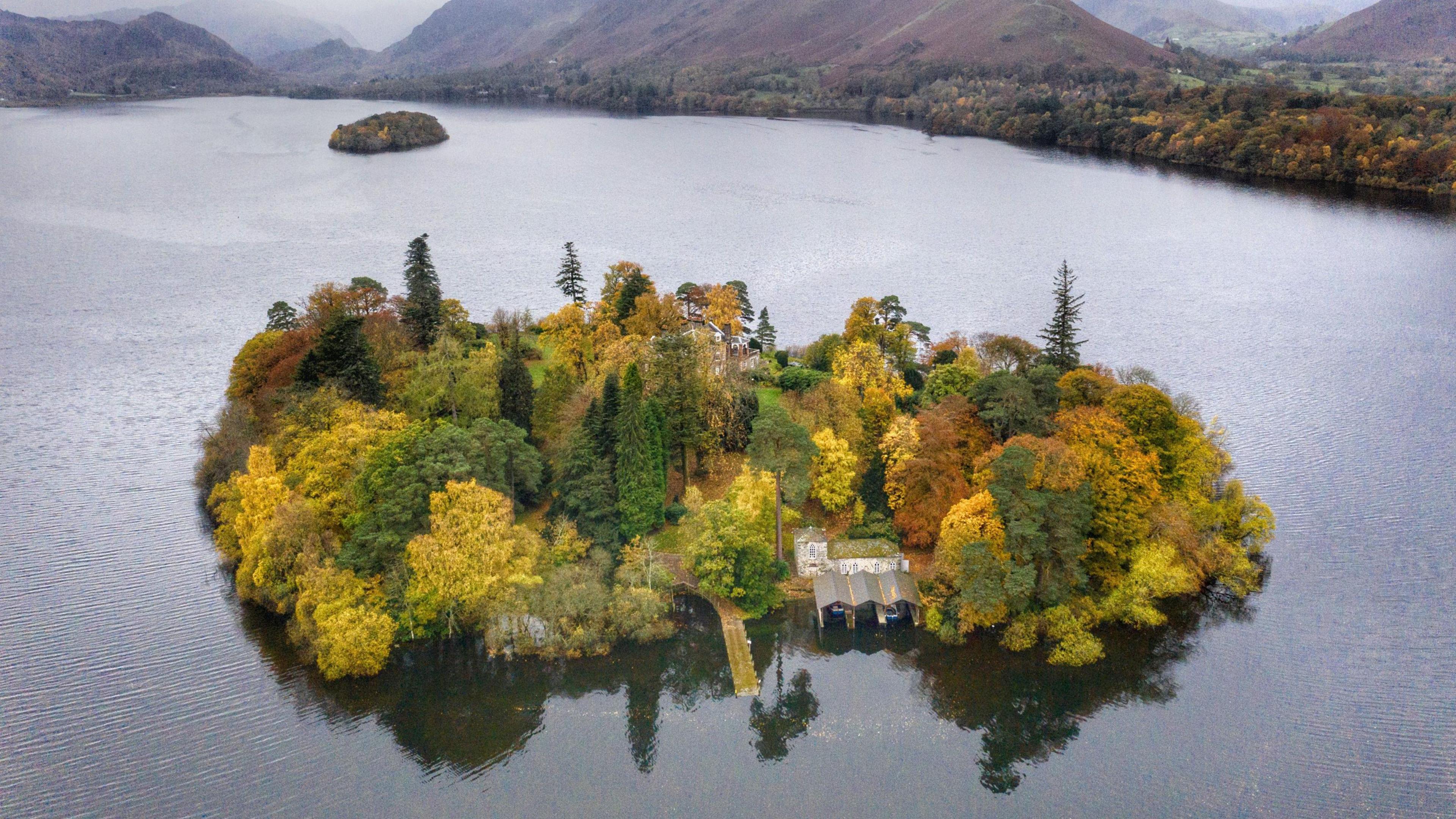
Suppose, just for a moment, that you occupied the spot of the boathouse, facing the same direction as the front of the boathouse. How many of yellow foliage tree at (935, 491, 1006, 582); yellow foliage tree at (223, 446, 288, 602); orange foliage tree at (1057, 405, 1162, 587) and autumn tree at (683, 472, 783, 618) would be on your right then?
2

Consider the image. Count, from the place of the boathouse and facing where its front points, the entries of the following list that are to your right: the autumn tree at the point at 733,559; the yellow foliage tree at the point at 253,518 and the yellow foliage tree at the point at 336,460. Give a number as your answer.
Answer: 3

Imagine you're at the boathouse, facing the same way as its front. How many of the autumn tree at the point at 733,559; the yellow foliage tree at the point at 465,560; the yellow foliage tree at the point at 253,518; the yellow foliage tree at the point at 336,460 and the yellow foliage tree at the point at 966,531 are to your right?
4

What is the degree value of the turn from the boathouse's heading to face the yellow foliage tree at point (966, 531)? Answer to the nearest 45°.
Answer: approximately 90° to its left

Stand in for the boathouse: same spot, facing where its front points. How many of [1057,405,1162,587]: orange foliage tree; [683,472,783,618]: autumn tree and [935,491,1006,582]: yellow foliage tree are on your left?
2

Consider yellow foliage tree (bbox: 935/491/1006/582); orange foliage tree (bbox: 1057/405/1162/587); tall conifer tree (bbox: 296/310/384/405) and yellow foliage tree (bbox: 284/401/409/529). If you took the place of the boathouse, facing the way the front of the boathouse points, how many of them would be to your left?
2

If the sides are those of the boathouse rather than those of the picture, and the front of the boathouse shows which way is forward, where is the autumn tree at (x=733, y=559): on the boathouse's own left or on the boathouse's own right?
on the boathouse's own right

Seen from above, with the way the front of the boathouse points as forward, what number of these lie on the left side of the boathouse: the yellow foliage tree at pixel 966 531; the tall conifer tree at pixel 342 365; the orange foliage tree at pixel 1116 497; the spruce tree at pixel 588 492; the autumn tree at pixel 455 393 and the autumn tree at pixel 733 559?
2

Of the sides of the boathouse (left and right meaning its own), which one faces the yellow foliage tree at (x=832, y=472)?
back

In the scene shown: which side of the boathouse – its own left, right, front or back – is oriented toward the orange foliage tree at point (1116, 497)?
left

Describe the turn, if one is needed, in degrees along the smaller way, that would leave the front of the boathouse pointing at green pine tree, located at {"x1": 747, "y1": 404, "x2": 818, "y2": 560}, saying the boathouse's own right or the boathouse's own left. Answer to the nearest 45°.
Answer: approximately 135° to the boathouse's own right

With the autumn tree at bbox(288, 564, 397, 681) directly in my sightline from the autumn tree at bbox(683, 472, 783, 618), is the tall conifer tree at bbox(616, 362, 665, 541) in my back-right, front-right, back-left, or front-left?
front-right

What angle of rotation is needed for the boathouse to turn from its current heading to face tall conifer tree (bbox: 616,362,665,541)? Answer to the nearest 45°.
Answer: approximately 90° to its right

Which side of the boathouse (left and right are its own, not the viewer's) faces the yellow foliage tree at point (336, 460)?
right

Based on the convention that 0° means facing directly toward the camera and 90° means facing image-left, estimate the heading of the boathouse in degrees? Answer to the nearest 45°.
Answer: approximately 0°

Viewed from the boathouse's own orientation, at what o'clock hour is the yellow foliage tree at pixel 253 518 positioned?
The yellow foliage tree is roughly at 3 o'clock from the boathouse.
